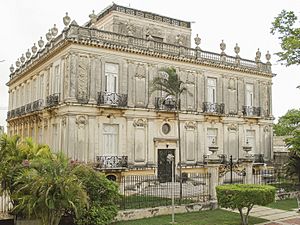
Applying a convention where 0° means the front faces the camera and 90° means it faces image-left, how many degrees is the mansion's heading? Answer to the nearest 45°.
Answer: approximately 315°

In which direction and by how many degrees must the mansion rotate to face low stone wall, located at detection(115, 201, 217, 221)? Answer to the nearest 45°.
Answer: approximately 45° to its right

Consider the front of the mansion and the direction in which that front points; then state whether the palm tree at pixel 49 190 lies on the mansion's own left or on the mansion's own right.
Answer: on the mansion's own right

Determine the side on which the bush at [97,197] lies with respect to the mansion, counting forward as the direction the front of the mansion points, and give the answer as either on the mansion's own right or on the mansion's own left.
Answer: on the mansion's own right

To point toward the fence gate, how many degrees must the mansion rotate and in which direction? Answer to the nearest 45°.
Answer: approximately 45° to its left

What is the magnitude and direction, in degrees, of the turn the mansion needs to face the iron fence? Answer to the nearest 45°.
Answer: approximately 45° to its right

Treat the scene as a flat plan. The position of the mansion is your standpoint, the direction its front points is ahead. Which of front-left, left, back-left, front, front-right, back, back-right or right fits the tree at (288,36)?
front

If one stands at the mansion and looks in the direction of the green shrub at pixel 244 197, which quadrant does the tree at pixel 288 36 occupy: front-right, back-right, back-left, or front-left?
front-left

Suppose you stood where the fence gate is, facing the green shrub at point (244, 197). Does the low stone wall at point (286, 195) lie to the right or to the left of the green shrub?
left

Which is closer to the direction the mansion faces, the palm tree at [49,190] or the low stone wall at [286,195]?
the low stone wall
